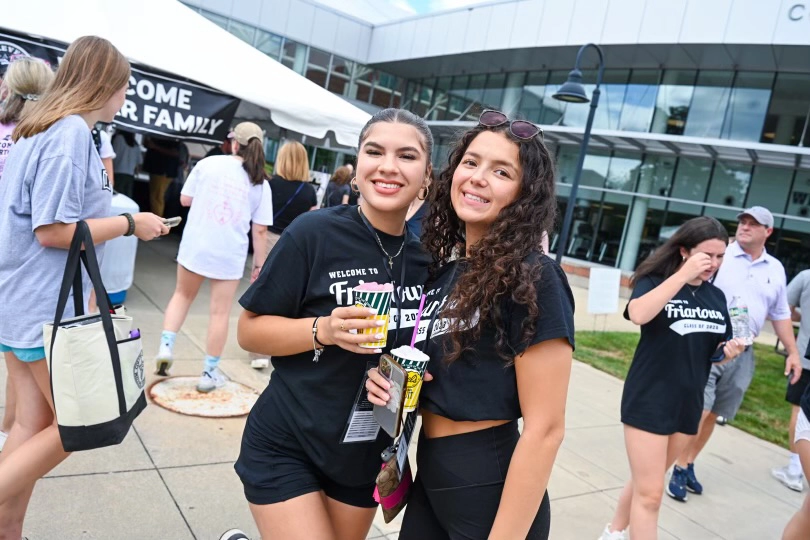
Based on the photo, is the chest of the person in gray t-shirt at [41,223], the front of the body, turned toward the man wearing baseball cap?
yes

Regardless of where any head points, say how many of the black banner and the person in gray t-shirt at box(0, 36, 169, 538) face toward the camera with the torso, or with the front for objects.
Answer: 1

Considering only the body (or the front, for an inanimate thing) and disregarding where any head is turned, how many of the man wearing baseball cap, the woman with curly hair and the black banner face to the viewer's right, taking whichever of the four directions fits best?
0

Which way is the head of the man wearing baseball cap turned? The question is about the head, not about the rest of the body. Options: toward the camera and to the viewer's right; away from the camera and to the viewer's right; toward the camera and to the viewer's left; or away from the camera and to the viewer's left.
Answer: toward the camera and to the viewer's left

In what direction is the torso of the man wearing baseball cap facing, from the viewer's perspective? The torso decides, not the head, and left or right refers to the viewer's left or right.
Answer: facing the viewer and to the left of the viewer

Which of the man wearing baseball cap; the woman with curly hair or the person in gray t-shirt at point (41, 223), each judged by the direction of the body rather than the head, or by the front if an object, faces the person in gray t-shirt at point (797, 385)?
the person in gray t-shirt at point (41, 223)

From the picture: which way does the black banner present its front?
toward the camera

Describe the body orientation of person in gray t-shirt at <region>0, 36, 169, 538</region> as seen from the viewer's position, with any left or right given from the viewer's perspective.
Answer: facing to the right of the viewer

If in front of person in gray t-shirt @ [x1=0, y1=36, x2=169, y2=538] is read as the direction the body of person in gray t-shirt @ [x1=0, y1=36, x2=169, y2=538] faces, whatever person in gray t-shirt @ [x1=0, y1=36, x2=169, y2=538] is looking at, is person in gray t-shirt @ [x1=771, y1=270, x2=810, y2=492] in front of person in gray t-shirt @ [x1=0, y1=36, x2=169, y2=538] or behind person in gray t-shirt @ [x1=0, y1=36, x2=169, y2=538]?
in front

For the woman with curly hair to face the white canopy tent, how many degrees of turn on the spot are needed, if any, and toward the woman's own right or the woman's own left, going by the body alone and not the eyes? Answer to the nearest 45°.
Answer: approximately 90° to the woman's own right

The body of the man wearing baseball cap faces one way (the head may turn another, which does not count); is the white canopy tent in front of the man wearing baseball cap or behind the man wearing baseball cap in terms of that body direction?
in front

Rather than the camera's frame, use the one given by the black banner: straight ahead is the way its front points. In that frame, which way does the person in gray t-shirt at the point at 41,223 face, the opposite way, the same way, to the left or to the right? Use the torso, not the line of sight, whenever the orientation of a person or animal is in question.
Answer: to the left
